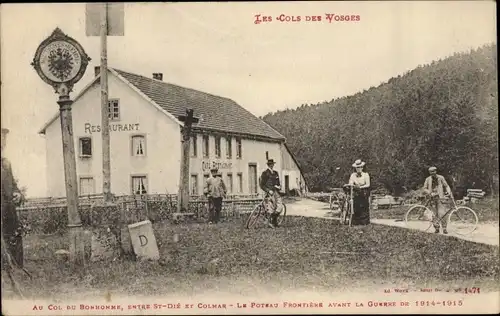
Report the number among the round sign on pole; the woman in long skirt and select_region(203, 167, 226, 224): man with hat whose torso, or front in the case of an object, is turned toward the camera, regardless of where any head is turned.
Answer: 3

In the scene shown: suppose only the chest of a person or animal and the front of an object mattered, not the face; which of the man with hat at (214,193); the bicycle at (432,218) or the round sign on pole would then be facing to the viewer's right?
the bicycle

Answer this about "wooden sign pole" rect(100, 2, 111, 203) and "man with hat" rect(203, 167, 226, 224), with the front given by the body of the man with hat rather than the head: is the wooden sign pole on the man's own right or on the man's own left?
on the man's own right

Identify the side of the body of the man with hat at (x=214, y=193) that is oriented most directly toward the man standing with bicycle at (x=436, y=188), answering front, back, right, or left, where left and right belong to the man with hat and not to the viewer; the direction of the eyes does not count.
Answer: left

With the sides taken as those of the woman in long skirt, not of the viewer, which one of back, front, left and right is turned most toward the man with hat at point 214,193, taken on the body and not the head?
right

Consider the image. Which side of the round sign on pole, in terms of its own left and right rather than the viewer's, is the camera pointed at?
front

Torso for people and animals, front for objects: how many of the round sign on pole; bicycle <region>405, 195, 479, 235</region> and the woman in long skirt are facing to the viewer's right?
1

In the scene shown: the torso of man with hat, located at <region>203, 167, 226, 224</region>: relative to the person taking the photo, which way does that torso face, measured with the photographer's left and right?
facing the viewer

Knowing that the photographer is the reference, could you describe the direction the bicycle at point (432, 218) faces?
facing to the right of the viewer

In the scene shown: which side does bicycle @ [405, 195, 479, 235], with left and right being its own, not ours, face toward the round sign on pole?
back
